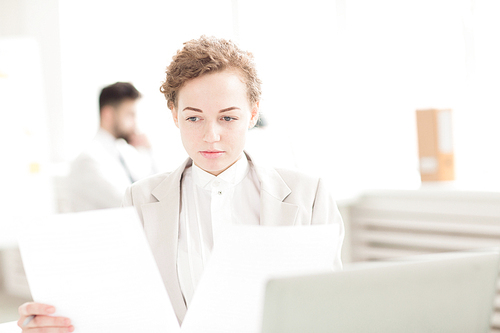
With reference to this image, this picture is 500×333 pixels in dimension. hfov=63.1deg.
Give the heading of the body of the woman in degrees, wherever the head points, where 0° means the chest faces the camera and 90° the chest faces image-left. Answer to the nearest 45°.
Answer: approximately 0°

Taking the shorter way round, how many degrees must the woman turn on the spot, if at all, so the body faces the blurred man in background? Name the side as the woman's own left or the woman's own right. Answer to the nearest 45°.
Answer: approximately 180°

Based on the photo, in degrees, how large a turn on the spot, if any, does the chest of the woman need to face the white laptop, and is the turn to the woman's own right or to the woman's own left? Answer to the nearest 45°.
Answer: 0° — they already face it

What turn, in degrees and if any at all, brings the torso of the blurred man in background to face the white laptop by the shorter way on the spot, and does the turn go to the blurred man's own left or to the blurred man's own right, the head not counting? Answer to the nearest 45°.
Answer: approximately 45° to the blurred man's own right

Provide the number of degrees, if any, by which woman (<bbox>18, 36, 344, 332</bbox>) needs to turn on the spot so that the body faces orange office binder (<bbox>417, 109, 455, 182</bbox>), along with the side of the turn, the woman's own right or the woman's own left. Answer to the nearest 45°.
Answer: approximately 135° to the woman's own left

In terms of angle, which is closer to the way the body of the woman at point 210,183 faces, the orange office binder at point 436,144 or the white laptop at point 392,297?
the white laptop

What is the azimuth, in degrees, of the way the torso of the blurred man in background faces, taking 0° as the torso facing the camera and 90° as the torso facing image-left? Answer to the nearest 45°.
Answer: approximately 315°
